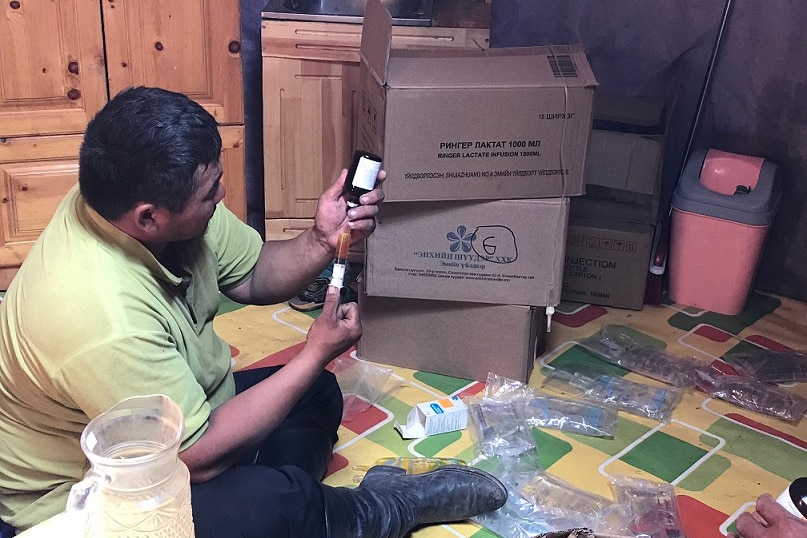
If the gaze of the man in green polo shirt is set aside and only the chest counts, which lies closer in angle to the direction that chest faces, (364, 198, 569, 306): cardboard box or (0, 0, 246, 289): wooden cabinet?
the cardboard box

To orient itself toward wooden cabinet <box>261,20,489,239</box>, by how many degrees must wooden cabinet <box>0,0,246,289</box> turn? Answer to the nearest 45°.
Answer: approximately 90° to its left

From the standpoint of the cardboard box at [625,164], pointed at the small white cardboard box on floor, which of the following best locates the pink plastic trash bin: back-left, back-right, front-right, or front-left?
back-left

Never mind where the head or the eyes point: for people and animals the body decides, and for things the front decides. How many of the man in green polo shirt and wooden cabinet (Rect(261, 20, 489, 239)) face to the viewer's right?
1

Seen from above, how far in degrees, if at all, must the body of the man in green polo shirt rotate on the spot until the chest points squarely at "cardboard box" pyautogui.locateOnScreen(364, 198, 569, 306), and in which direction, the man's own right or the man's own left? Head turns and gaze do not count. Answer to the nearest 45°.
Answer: approximately 45° to the man's own left

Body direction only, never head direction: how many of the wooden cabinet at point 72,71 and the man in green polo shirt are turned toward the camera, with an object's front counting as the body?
1

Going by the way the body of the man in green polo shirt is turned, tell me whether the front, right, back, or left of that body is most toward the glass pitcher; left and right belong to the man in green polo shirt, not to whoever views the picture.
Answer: right

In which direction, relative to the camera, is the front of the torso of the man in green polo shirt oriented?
to the viewer's right

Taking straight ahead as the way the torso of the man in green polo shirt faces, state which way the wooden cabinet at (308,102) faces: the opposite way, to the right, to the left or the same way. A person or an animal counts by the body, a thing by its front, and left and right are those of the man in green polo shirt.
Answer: to the right

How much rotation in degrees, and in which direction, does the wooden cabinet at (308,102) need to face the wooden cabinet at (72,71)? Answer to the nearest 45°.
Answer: approximately 90° to its right

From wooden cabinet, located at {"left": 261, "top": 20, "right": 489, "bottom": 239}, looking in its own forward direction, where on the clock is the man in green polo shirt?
The man in green polo shirt is roughly at 12 o'clock from the wooden cabinet.

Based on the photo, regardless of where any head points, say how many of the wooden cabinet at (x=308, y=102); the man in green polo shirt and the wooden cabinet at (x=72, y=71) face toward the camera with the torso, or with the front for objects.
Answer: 2
